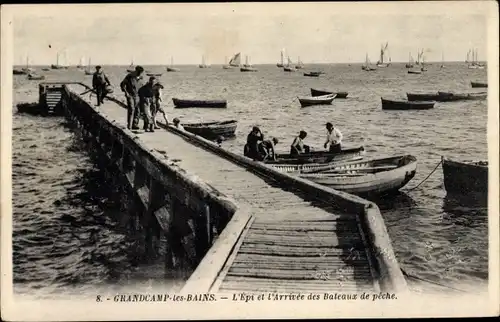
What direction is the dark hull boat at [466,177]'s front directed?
to the viewer's left

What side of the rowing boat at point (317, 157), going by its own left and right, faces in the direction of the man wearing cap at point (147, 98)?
back

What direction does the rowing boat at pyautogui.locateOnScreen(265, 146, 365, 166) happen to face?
to the viewer's right

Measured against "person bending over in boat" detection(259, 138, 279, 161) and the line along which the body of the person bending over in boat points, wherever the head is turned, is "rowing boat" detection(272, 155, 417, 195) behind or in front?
in front

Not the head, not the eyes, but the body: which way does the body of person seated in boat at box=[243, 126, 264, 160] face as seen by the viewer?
to the viewer's right
